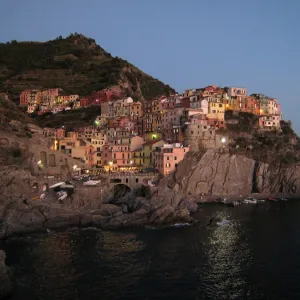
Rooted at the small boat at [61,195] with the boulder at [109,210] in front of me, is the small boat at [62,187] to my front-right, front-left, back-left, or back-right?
back-left

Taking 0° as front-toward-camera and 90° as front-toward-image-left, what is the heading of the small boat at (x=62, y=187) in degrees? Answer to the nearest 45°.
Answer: approximately 90°

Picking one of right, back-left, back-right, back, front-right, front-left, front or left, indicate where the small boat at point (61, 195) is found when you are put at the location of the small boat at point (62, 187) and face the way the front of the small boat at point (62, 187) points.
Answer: left

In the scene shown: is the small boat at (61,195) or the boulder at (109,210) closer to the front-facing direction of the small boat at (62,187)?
the small boat

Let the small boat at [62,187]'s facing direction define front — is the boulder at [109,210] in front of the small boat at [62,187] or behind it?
behind

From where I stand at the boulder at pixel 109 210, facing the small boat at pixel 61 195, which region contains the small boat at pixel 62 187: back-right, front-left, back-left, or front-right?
front-right

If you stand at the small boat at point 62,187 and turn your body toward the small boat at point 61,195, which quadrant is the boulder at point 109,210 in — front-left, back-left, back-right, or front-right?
front-left

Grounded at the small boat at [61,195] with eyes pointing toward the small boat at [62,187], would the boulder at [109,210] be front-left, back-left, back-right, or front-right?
back-right
